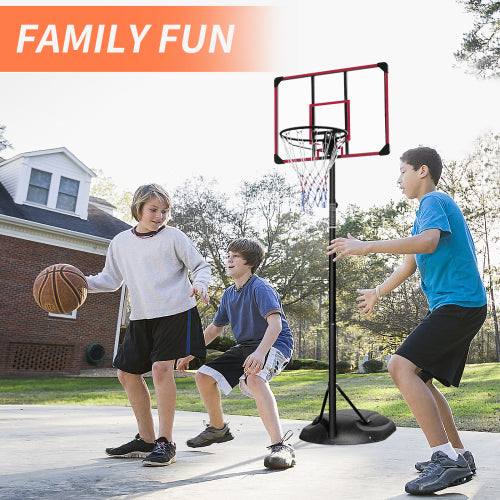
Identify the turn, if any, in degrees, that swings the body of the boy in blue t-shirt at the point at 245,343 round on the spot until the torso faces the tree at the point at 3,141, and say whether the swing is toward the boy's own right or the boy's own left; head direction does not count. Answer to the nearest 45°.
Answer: approximately 90° to the boy's own right

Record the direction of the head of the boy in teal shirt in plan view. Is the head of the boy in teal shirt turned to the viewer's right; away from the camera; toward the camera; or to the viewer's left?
to the viewer's left

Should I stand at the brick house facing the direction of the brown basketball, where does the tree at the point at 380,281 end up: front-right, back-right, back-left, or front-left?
back-left

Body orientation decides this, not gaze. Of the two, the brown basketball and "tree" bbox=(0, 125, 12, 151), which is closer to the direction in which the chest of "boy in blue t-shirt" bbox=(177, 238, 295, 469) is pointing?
the brown basketball

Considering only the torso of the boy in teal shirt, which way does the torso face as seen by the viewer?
to the viewer's left

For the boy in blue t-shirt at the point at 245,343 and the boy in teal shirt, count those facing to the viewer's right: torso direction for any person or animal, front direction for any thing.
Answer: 0

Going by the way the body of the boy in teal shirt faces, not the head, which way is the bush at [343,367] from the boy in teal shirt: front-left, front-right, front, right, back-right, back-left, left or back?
right

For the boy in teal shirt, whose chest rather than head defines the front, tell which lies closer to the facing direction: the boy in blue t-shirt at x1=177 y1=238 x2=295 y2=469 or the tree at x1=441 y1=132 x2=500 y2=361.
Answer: the boy in blue t-shirt

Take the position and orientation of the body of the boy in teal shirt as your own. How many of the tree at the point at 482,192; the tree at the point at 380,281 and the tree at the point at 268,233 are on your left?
0

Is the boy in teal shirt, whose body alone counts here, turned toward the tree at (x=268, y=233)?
no

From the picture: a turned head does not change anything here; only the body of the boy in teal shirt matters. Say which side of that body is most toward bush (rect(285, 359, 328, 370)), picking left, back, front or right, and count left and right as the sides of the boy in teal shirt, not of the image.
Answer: right

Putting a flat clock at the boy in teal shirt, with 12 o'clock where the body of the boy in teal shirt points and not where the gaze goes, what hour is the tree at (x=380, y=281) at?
The tree is roughly at 3 o'clock from the boy in teal shirt.

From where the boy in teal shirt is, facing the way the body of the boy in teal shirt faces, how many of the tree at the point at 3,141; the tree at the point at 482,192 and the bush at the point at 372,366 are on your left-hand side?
0

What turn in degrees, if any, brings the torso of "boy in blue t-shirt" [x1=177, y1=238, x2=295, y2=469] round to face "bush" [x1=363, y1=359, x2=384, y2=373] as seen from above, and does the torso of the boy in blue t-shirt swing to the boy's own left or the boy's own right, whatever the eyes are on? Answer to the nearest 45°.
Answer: approximately 135° to the boy's own right

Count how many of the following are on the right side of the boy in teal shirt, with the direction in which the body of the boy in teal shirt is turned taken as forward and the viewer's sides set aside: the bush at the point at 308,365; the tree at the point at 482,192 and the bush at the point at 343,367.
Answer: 3

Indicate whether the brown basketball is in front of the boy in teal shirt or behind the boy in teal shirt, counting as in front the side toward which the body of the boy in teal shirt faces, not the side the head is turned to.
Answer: in front

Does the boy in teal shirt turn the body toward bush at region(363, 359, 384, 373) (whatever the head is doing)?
no
